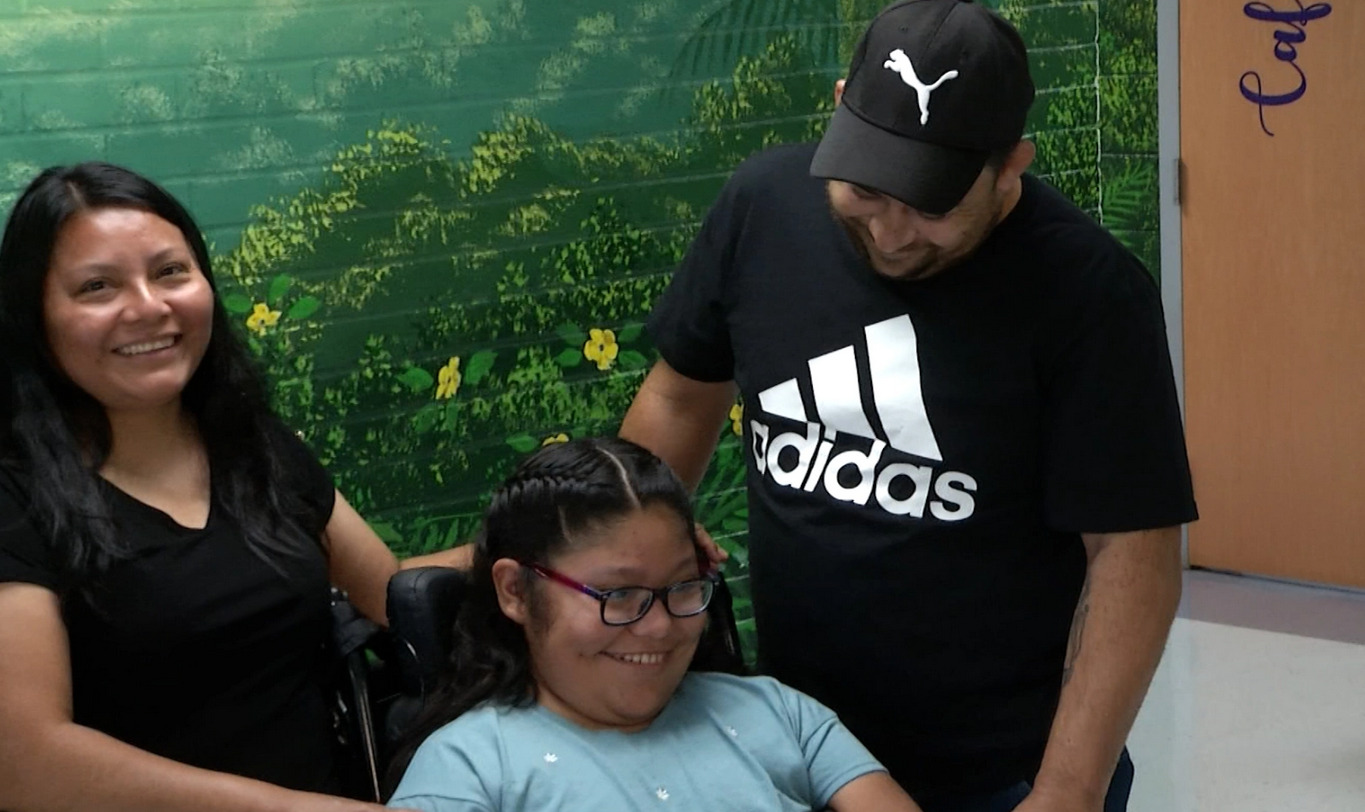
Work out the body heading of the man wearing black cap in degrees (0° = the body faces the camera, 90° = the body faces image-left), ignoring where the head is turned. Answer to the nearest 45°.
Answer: approximately 45°

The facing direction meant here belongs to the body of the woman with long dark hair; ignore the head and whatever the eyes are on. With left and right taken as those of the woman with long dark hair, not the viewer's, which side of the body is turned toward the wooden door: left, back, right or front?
left

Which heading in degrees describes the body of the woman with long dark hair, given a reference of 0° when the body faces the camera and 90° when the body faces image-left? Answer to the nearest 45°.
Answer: approximately 315°

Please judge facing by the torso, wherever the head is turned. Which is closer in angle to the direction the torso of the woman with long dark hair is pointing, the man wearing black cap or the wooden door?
the man wearing black cap

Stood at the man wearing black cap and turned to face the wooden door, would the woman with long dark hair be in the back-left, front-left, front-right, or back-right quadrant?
back-left
